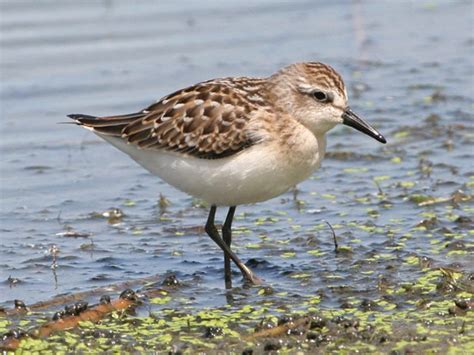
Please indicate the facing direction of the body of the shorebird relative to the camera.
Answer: to the viewer's right
